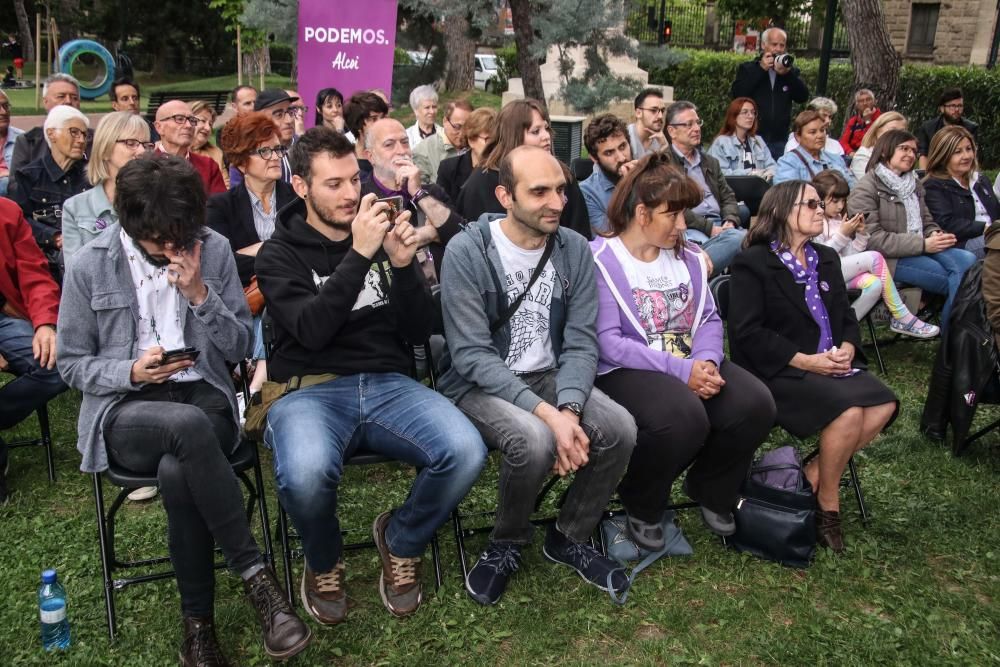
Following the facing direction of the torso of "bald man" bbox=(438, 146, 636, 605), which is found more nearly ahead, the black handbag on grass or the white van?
the black handbag on grass

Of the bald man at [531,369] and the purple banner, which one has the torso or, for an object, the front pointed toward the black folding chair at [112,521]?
the purple banner

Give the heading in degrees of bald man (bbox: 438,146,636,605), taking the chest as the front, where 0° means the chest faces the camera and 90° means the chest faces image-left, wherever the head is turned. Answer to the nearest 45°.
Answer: approximately 315°

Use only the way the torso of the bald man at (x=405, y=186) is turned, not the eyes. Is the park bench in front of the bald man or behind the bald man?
behind

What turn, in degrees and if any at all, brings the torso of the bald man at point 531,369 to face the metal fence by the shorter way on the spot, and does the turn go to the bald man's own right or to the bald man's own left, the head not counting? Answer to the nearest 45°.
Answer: approximately 135° to the bald man's own left

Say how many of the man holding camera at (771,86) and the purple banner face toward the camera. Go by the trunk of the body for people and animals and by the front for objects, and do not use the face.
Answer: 2

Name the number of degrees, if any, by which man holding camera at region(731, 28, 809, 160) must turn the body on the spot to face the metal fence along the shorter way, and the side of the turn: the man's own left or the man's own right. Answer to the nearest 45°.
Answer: approximately 180°

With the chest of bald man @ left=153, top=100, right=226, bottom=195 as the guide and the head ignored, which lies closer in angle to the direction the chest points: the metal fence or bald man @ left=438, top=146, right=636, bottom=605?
the bald man

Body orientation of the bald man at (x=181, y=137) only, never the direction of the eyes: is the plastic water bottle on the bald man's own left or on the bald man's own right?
on the bald man's own right

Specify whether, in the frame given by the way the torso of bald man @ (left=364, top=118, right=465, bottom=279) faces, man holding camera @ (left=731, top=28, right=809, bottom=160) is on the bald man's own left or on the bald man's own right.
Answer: on the bald man's own left

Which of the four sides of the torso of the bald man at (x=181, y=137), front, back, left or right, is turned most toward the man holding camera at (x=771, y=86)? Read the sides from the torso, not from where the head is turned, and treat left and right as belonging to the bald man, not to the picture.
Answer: left

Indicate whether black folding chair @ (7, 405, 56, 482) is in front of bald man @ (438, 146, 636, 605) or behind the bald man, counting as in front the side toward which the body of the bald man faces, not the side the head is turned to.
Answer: behind
